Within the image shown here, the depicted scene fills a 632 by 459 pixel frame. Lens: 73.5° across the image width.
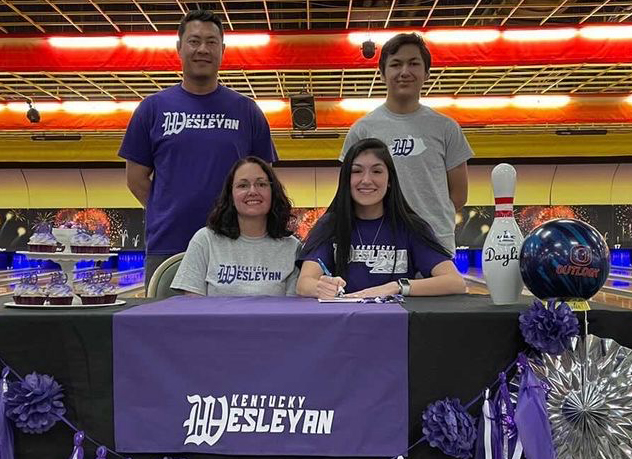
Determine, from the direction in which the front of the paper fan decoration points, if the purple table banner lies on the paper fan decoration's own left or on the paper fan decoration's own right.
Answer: on the paper fan decoration's own right

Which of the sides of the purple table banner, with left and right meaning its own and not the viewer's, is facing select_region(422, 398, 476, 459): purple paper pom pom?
left

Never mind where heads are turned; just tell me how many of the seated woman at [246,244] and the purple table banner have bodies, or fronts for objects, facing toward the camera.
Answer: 2

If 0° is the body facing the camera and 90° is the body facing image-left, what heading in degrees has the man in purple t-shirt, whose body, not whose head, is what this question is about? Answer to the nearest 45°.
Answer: approximately 0°

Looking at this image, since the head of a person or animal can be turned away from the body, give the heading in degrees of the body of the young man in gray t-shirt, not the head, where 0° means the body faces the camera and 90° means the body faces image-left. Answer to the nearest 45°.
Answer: approximately 0°
